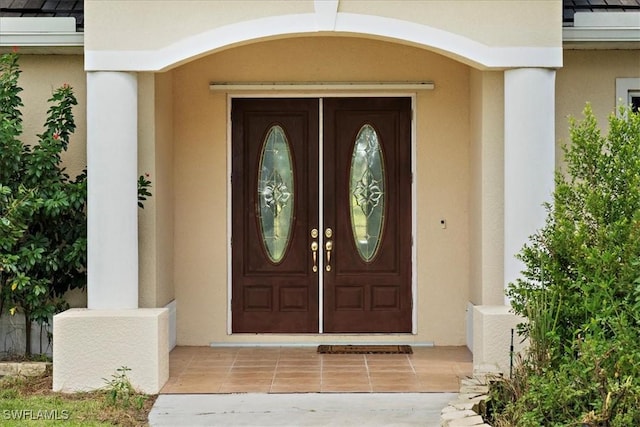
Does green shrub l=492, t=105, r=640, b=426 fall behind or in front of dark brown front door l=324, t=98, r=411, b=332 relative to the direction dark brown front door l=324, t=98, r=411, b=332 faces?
in front

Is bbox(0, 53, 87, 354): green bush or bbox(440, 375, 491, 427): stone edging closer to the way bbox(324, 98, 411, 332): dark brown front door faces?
the stone edging

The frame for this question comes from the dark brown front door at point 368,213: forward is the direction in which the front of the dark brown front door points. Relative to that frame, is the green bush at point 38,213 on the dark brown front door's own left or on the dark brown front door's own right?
on the dark brown front door's own right

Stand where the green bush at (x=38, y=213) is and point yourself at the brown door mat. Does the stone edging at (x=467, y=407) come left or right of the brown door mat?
right

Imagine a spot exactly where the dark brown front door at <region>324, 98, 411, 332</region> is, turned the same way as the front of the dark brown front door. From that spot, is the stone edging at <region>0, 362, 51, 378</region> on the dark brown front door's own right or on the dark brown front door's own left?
on the dark brown front door's own right

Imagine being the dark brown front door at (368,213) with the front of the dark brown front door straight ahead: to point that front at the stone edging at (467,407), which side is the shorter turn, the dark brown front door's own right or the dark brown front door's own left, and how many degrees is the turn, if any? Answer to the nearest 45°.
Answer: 0° — it already faces it

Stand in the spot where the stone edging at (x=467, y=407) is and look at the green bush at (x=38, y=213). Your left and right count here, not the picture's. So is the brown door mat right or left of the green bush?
right

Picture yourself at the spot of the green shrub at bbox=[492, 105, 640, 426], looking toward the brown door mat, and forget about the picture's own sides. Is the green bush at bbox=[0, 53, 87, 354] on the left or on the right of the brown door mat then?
left

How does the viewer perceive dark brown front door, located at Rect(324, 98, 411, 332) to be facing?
facing the viewer
